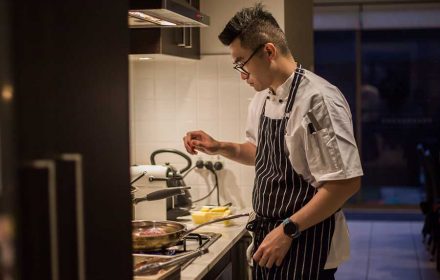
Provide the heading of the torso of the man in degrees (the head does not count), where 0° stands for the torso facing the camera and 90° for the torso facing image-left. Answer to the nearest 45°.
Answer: approximately 45°

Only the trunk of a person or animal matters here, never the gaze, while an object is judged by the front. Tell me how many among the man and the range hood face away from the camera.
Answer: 0

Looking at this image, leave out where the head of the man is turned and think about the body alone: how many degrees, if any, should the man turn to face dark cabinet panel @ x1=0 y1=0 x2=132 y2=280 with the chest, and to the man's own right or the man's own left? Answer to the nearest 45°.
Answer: approximately 45° to the man's own left

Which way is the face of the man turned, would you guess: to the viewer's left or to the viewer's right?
to the viewer's left

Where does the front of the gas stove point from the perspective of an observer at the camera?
facing the viewer and to the right of the viewer

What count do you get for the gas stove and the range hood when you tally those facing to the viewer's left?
0

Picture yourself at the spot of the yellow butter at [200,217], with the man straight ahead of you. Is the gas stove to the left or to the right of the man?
right

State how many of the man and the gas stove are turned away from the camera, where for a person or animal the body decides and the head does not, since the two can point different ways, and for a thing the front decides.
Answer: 0
